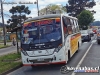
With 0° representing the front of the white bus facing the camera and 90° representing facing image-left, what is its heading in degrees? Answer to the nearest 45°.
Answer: approximately 45°
